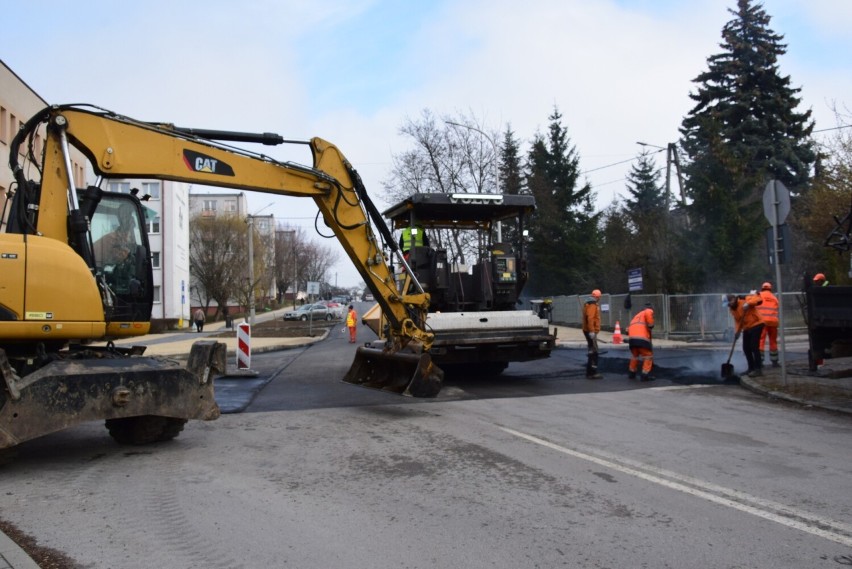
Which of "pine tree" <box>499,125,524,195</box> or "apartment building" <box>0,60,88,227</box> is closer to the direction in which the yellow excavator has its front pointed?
the pine tree

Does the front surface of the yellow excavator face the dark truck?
yes

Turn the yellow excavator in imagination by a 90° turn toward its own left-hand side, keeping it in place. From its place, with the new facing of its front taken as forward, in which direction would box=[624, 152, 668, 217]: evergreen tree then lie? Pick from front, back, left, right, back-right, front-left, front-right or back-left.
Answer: front-right

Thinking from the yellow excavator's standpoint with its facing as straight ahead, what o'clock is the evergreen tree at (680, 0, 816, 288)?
The evergreen tree is roughly at 11 o'clock from the yellow excavator.

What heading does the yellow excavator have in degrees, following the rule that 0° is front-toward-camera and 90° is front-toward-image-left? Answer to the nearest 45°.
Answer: approximately 270°

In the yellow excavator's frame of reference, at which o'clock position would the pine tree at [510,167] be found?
The pine tree is roughly at 10 o'clock from the yellow excavator.

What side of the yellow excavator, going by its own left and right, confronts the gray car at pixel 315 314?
left
